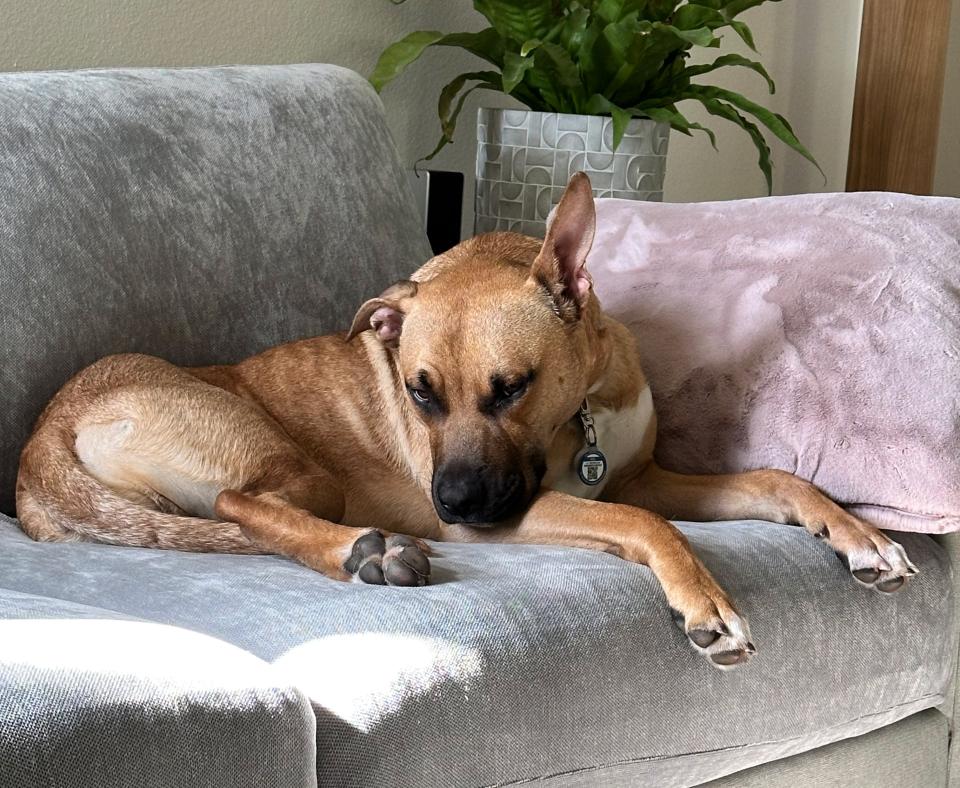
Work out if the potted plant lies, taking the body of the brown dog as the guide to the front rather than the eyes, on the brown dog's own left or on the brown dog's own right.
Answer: on the brown dog's own left

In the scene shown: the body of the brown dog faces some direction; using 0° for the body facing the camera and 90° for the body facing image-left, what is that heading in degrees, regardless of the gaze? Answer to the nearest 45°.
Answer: approximately 315°
